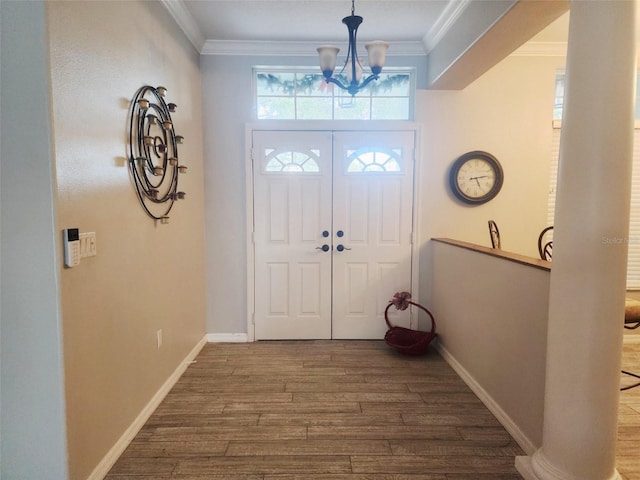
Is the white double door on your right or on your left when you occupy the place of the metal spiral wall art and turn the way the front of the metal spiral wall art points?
on your left

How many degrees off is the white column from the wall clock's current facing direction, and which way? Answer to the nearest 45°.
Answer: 0° — it already faces it

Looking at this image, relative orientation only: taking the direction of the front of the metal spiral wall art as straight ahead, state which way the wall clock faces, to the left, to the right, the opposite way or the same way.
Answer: to the right

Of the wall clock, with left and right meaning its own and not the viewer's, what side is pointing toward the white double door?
right

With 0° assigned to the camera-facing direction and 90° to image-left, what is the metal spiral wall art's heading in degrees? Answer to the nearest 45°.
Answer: approximately 315°

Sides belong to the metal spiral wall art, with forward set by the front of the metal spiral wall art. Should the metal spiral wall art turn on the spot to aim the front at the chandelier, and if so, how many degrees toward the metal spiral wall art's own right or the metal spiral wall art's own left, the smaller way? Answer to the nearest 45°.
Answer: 0° — it already faces it

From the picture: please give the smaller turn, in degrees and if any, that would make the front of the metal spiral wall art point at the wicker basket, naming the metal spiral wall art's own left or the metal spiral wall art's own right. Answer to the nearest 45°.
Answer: approximately 45° to the metal spiral wall art's own left
